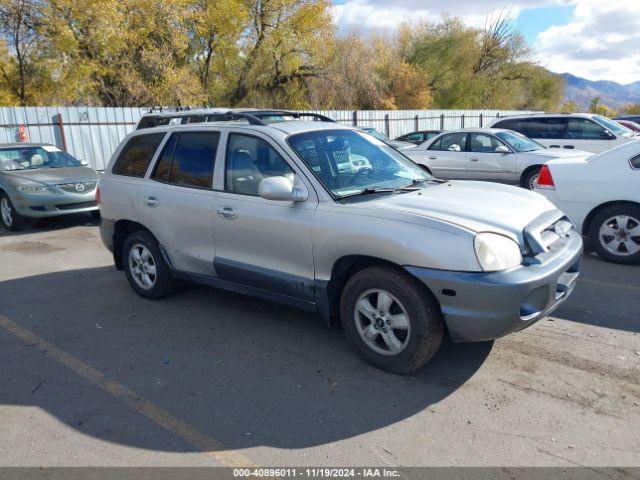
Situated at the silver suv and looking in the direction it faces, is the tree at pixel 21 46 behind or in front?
behind

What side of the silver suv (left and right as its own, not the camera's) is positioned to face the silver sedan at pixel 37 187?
back

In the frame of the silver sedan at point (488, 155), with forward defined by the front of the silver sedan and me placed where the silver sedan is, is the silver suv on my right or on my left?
on my right

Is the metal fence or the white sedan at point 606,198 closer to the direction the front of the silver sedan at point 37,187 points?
the white sedan

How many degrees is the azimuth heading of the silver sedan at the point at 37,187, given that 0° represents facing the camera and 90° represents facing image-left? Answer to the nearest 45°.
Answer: approximately 315°
